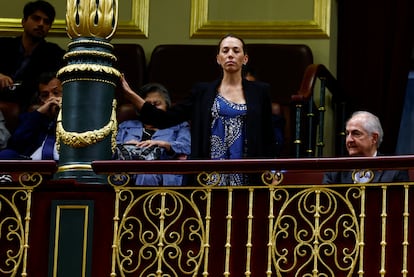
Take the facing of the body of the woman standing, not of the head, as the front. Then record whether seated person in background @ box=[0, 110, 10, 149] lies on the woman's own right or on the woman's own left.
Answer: on the woman's own right

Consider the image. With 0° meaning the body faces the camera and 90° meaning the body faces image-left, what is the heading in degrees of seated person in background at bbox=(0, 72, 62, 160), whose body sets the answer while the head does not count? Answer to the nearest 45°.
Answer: approximately 315°

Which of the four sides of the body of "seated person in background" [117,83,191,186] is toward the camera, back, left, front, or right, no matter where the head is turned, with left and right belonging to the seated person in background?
front

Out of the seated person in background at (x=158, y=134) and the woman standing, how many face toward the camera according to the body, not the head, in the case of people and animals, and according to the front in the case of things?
2

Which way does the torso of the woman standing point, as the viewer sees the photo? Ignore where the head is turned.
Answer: toward the camera

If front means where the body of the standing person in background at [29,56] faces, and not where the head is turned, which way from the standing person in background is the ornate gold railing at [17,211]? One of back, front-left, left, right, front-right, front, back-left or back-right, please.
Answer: front

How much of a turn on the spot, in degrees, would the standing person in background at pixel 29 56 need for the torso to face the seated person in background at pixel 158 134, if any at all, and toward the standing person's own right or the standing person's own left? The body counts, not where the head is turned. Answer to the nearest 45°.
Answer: approximately 45° to the standing person's own left

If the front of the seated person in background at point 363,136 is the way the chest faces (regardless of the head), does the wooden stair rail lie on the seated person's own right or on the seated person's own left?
on the seated person's own right

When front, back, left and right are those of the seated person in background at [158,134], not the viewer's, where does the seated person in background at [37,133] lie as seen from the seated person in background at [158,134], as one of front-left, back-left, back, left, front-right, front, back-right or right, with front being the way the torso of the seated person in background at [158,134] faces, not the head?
right
